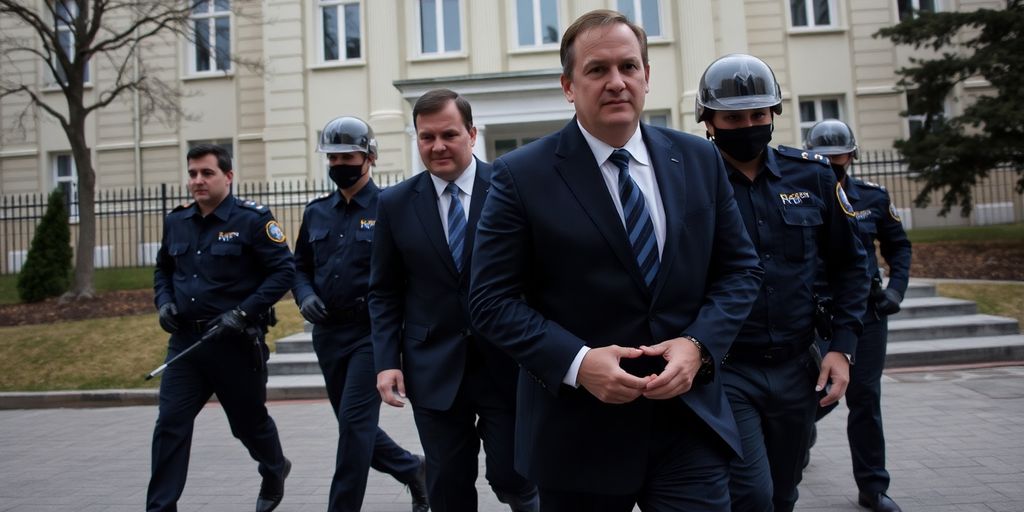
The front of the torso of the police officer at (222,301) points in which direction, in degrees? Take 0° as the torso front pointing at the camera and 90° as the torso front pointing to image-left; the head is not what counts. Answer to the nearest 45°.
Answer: approximately 45°

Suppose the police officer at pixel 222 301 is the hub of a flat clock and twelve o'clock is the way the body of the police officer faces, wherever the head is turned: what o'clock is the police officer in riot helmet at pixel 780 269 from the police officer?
The police officer in riot helmet is roughly at 9 o'clock from the police officer.

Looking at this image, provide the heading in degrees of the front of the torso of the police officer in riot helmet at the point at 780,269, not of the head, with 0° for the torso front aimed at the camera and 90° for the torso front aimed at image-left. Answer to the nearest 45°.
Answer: approximately 0°

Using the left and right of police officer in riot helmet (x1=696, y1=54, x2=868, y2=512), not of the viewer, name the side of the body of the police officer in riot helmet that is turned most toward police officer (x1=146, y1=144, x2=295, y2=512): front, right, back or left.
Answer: right

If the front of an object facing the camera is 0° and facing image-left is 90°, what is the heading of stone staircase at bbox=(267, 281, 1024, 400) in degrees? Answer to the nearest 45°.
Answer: approximately 0°

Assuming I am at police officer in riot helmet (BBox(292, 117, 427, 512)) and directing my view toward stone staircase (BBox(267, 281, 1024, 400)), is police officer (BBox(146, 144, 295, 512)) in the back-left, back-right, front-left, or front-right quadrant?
back-left

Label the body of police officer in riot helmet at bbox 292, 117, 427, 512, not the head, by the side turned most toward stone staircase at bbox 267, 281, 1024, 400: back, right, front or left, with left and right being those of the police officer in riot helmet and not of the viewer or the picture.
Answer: back

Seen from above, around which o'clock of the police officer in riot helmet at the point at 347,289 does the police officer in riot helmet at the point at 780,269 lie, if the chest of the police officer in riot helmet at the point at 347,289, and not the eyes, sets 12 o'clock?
the police officer in riot helmet at the point at 780,269 is roughly at 9 o'clock from the police officer in riot helmet at the point at 347,289.

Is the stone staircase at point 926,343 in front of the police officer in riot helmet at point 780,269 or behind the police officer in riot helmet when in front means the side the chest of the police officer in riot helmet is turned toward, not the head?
behind

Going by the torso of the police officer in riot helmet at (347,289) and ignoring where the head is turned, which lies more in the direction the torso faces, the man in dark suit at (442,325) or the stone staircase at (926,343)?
the man in dark suit

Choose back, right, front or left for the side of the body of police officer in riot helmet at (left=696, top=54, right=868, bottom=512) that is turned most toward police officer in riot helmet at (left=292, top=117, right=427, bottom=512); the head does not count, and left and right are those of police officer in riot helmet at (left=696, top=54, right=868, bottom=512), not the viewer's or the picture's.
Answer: right

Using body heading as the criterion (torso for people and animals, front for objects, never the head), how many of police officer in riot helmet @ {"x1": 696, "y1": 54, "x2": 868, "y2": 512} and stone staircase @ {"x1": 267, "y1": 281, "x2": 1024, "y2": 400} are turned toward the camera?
2

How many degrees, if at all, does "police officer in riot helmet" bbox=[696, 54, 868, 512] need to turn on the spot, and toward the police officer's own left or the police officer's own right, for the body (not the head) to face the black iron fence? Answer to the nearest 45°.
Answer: approximately 135° to the police officer's own right
